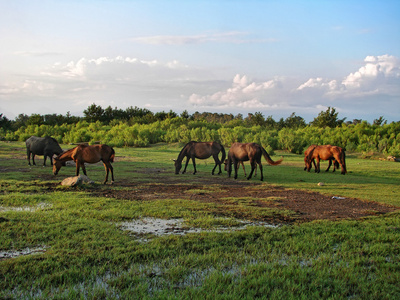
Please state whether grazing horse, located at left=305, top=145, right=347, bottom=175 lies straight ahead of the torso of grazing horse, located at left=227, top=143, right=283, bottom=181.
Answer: no

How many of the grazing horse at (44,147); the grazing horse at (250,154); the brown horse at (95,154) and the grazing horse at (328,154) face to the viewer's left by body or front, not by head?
3

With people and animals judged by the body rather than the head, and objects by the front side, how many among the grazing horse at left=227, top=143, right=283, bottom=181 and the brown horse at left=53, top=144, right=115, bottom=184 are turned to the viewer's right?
0

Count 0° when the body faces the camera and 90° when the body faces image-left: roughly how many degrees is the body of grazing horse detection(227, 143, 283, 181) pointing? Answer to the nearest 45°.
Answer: approximately 90°

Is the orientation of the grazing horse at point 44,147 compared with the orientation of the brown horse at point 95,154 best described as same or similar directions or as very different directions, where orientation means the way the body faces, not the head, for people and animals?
very different directions

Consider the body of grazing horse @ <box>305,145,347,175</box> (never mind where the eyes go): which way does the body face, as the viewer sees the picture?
to the viewer's left

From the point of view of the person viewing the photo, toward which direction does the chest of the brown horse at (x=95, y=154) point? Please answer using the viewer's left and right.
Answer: facing to the left of the viewer

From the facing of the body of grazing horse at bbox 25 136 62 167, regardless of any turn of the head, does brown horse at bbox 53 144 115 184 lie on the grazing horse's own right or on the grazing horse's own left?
on the grazing horse's own right

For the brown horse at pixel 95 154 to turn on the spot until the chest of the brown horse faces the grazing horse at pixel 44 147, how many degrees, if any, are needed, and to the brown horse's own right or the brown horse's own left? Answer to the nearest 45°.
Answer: approximately 90° to the brown horse's own right

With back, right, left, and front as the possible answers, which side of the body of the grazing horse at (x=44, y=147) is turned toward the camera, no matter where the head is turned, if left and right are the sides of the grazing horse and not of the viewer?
right

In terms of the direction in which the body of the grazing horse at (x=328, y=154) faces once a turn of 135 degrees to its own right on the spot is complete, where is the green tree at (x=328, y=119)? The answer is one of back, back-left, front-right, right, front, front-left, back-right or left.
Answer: front-left

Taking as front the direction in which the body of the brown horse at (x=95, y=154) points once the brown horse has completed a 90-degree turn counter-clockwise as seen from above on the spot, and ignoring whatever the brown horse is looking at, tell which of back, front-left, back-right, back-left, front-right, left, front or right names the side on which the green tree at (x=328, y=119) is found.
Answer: back-left

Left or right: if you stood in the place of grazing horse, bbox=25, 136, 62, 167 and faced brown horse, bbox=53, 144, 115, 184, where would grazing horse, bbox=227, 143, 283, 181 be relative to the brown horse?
left
